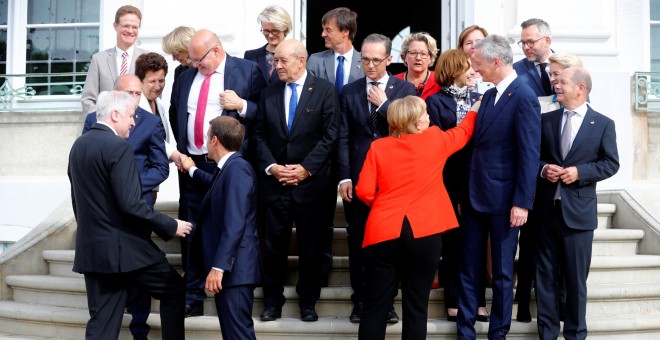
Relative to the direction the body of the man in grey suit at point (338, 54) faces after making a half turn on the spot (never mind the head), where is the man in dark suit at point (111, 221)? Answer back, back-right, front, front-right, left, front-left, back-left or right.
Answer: back-left

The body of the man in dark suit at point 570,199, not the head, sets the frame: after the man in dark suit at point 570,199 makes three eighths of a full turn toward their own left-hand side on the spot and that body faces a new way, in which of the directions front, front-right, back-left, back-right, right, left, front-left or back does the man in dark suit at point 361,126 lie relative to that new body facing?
back

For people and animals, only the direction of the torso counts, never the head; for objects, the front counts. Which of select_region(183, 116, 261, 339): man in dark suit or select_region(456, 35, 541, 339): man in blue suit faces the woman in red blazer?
the man in blue suit

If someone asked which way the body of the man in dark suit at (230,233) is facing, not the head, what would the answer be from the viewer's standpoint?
to the viewer's left

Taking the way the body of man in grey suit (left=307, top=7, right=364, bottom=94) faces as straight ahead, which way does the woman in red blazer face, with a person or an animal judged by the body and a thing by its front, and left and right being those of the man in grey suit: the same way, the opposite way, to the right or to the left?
the opposite way

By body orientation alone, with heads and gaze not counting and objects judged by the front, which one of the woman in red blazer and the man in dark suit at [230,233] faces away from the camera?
the woman in red blazer

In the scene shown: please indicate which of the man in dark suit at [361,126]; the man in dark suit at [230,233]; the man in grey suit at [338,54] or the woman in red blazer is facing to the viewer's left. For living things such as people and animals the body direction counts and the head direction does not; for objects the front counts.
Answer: the man in dark suit at [230,233]

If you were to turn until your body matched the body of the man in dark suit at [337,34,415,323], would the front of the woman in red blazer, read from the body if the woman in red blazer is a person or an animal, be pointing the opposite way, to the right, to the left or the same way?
the opposite way

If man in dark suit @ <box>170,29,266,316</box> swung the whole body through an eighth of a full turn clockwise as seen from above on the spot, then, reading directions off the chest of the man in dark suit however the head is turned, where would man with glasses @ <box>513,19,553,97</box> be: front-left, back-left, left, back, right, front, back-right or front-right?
back

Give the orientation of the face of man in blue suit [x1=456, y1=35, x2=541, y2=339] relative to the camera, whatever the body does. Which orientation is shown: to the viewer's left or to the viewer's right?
to the viewer's left

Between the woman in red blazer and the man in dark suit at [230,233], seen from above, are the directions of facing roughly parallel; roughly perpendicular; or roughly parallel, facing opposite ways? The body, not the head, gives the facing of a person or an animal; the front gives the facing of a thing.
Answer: roughly perpendicular

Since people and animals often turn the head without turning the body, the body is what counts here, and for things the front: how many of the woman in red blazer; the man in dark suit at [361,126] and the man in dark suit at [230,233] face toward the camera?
1

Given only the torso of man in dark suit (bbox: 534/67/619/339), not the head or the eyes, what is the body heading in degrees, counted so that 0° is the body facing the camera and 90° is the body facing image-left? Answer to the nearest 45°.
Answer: approximately 45°

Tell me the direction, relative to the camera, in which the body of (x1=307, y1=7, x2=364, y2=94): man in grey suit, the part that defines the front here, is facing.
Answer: toward the camera

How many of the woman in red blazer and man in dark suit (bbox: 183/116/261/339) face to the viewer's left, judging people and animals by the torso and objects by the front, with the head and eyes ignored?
1

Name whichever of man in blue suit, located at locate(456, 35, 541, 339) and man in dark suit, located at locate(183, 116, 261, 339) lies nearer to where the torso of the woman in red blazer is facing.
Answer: the man in blue suit
